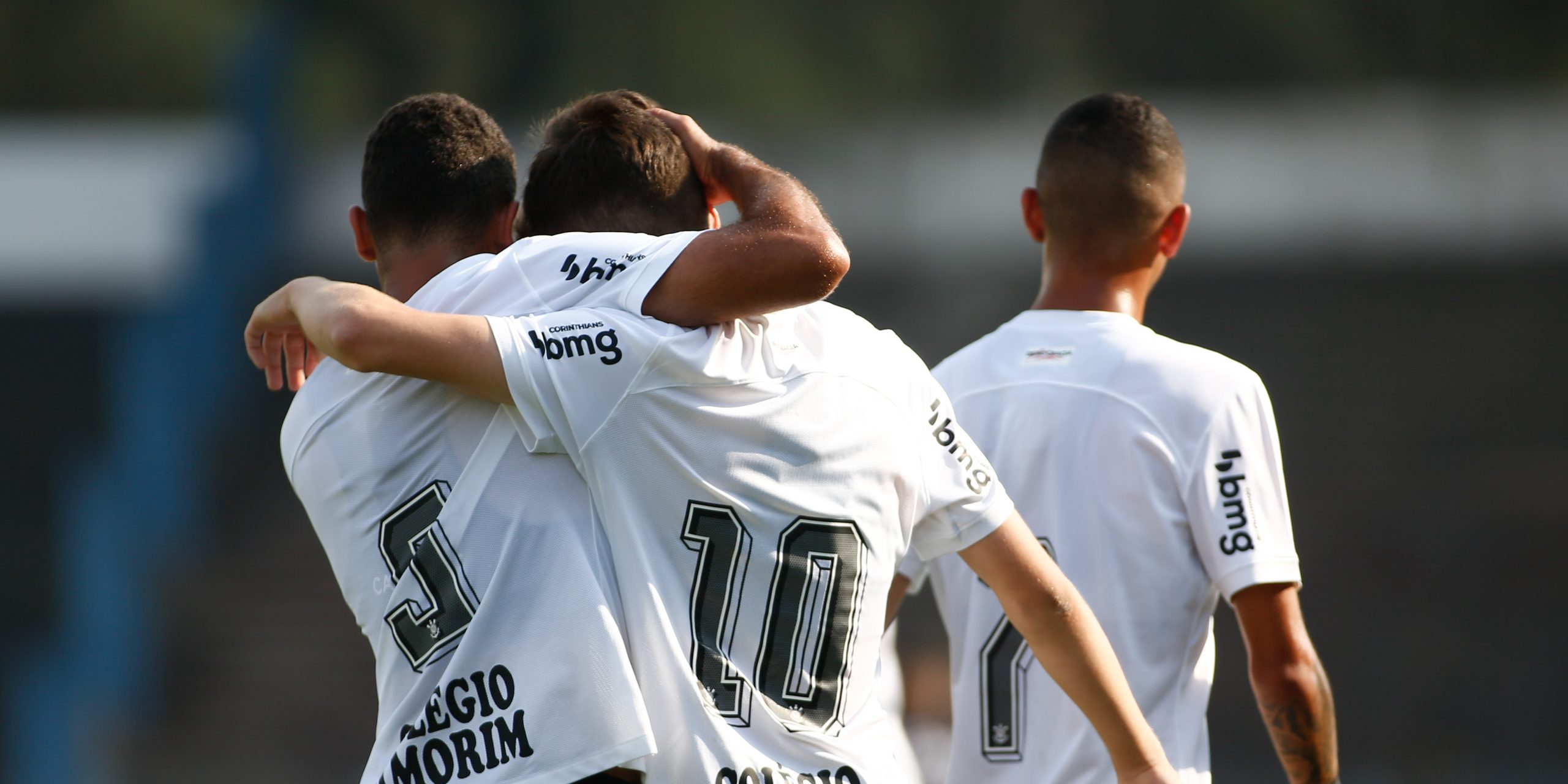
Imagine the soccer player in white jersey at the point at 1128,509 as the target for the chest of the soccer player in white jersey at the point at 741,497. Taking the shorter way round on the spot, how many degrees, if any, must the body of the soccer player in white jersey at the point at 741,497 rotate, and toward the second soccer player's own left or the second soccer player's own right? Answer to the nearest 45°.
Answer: approximately 45° to the second soccer player's own right

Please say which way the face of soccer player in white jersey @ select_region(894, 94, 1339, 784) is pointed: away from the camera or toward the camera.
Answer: away from the camera

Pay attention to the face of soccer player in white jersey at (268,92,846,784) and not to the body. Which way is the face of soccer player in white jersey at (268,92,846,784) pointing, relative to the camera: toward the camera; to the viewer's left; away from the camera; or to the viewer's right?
away from the camera

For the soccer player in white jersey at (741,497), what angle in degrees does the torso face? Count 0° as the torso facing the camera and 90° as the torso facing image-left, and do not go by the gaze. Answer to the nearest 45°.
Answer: approximately 180°

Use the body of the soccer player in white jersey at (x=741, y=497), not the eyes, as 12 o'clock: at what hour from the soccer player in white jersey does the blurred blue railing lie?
The blurred blue railing is roughly at 11 o'clock from the soccer player in white jersey.
